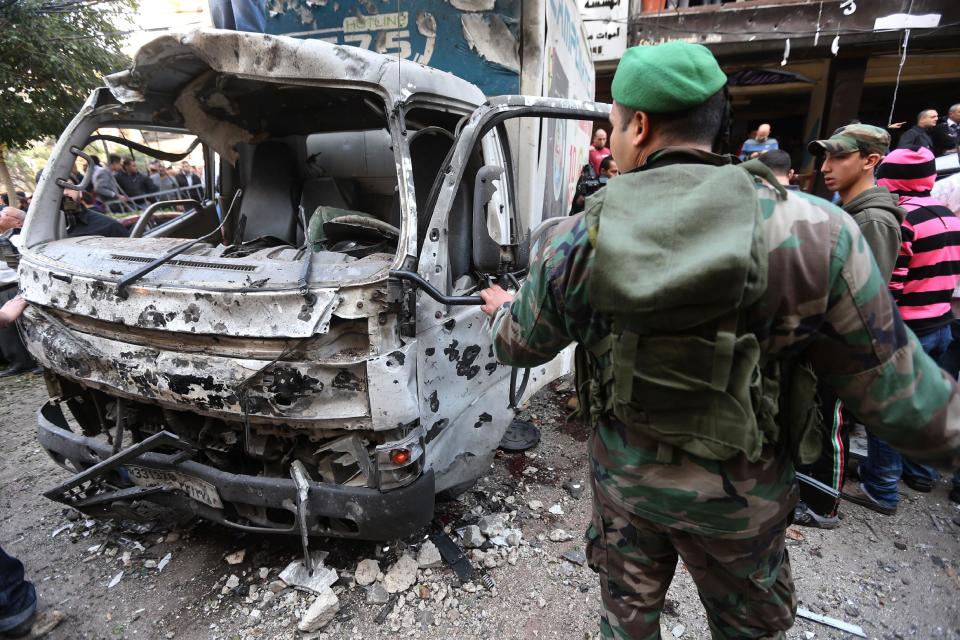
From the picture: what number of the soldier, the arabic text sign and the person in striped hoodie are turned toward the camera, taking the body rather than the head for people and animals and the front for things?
1

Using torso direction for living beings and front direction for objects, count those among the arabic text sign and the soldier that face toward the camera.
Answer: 1

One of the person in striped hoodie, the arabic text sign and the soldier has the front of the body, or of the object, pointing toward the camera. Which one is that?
the arabic text sign

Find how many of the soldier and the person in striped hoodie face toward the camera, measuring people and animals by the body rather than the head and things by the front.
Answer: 0

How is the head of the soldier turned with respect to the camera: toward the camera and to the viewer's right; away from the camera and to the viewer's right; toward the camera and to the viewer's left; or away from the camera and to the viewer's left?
away from the camera and to the viewer's left

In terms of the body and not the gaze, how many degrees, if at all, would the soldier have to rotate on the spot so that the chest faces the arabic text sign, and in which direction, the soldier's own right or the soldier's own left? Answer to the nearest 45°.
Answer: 0° — they already face it

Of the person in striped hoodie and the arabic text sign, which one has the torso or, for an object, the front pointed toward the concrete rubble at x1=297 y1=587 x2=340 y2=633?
the arabic text sign

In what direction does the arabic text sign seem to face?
toward the camera

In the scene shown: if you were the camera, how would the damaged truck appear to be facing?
facing the viewer and to the left of the viewer

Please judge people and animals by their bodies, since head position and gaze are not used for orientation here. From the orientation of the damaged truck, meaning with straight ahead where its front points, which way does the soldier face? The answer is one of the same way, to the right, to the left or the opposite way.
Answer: the opposite way

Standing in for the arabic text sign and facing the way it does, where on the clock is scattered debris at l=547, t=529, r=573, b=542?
The scattered debris is roughly at 12 o'clock from the arabic text sign.

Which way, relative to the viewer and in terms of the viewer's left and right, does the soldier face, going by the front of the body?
facing away from the viewer
